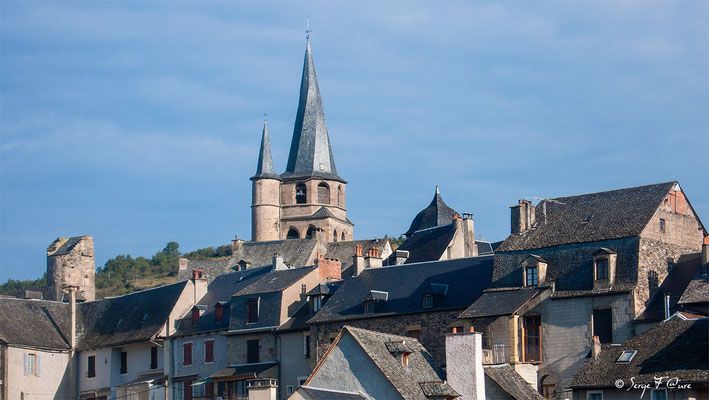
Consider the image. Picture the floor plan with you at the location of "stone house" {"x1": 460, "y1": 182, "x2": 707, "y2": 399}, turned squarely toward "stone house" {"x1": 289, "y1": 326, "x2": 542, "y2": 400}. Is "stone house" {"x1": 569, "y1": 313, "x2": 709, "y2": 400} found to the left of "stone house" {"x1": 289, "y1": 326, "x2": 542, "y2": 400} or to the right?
left

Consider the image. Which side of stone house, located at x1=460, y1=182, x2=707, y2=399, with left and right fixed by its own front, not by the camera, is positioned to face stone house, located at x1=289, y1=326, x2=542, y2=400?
front

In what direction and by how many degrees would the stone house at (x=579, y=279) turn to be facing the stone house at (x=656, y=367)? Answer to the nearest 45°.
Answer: approximately 45° to its left

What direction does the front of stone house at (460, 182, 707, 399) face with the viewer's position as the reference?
facing the viewer and to the left of the viewer

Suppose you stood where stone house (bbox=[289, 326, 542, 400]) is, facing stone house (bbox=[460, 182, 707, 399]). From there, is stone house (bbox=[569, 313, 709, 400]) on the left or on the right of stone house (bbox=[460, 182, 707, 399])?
right
